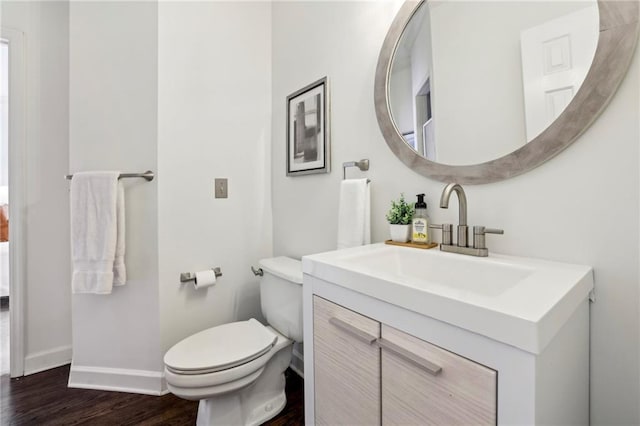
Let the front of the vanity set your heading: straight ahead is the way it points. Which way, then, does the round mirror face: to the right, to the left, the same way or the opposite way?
the same way

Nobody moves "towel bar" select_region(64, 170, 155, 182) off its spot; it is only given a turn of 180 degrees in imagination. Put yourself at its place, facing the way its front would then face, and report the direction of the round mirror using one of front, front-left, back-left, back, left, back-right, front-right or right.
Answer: back-right

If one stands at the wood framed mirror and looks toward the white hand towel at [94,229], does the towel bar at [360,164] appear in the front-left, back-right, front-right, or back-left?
front-right

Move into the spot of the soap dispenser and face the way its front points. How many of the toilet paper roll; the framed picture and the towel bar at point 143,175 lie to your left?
0

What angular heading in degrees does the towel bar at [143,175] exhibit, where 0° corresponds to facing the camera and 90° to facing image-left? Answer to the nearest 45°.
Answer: approximately 0°

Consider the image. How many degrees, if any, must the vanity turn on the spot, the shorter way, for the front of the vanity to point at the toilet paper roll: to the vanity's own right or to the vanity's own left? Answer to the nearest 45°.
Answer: approximately 45° to the vanity's own right

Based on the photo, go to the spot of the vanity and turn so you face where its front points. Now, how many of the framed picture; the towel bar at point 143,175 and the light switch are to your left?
0

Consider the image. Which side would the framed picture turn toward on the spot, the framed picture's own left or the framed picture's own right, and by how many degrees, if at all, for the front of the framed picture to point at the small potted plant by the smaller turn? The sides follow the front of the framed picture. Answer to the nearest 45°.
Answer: approximately 90° to the framed picture's own left

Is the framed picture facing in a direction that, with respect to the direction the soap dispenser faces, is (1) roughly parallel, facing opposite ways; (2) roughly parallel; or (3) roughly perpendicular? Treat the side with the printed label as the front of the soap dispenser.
roughly parallel

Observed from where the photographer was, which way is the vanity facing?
facing the viewer and to the left of the viewer

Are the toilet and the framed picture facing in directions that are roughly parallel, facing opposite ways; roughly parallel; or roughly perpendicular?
roughly parallel

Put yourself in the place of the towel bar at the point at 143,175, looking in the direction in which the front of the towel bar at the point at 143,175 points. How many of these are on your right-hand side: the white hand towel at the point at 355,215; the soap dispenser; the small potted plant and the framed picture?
0

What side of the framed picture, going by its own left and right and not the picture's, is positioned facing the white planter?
left

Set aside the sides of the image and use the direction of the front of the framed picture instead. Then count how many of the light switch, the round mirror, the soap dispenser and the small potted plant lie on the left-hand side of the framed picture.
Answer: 3
